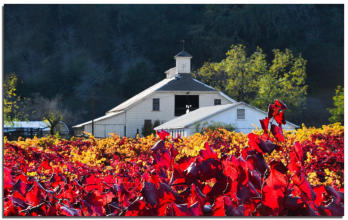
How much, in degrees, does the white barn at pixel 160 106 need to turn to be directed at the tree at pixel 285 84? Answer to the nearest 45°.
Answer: approximately 90° to its left

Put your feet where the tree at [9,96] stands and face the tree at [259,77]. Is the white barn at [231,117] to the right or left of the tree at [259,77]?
right

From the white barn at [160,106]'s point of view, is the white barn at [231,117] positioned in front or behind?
in front

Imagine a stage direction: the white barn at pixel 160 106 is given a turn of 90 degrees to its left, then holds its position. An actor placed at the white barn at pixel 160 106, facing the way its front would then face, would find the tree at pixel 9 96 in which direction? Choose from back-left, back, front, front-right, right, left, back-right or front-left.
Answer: back-right

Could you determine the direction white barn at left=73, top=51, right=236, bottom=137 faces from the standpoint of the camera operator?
facing the viewer

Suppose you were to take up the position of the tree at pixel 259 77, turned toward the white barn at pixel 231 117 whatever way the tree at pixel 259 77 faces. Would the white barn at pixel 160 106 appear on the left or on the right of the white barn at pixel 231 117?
right

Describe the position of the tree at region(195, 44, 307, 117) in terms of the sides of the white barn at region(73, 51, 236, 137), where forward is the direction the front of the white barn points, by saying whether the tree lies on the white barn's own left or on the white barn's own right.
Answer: on the white barn's own left
